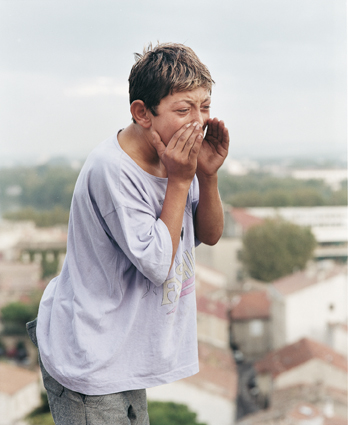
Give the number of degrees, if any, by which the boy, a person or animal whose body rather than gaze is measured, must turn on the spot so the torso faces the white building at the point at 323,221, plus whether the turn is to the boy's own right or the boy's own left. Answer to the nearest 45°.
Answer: approximately 135° to the boy's own left

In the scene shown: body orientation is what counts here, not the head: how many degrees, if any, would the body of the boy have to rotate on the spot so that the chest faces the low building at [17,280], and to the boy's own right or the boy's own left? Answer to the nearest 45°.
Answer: approximately 135° to the boy's own left

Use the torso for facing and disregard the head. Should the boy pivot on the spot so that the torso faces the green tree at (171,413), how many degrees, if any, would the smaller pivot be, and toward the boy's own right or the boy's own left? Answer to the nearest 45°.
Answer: approximately 135° to the boy's own left

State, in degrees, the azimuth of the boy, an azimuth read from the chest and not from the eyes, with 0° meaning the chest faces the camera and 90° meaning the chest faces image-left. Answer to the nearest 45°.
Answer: approximately 315°

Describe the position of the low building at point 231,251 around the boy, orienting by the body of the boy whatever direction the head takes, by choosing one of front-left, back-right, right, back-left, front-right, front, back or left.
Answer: back-left

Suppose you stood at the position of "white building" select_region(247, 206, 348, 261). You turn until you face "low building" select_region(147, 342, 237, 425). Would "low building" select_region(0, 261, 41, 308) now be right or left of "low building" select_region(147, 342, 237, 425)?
right

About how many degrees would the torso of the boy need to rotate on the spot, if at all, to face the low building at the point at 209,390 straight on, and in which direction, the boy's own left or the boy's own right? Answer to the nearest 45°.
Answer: approximately 135° to the boy's own left

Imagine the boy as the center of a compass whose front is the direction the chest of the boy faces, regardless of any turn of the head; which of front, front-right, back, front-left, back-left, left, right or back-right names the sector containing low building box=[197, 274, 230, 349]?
back-left

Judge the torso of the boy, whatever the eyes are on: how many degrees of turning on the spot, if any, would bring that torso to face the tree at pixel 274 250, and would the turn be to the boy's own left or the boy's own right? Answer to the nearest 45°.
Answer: approximately 135° to the boy's own left
